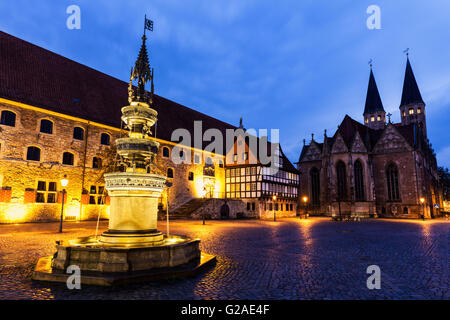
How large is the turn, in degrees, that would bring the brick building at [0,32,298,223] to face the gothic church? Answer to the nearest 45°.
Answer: approximately 45° to its left

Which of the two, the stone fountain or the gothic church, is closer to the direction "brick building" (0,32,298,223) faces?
the stone fountain

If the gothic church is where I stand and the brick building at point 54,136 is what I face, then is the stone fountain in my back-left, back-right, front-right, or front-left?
front-left

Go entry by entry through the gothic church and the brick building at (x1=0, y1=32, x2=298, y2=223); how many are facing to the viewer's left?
0
